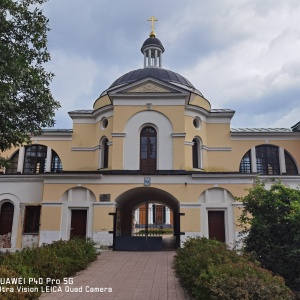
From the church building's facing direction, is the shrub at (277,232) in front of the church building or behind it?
in front

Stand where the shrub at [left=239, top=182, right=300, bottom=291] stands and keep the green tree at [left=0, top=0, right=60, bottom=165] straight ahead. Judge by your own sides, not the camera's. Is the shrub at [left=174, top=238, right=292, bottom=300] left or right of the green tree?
left

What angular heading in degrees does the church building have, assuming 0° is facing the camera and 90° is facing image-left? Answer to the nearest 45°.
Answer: approximately 0°

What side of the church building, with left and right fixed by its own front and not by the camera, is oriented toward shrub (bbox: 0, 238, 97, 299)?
front

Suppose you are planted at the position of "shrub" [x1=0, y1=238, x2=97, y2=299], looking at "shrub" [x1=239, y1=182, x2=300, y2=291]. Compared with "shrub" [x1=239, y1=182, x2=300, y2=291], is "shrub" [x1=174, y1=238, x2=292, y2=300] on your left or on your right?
right
